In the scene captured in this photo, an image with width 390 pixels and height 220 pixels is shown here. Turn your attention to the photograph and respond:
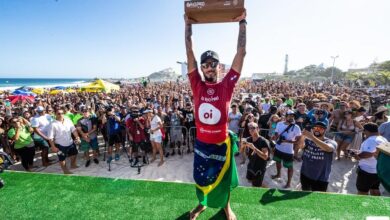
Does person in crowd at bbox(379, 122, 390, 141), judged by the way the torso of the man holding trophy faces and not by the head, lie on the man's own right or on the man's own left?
on the man's own left

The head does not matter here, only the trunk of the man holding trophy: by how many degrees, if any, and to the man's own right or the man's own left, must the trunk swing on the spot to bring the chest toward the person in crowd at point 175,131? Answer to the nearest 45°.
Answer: approximately 180°

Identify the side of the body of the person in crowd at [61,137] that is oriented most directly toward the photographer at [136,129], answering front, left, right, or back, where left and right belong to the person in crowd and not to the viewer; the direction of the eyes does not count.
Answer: left

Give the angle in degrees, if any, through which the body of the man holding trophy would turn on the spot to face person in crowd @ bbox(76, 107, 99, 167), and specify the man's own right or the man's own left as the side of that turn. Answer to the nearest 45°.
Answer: approximately 135° to the man's own right

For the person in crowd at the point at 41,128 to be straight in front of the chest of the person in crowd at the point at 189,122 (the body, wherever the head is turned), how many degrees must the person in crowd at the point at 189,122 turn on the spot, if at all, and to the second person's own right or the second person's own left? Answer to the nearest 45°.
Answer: approximately 45° to the second person's own right

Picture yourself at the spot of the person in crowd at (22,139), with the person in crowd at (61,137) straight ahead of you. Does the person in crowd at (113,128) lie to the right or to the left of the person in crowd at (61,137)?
left

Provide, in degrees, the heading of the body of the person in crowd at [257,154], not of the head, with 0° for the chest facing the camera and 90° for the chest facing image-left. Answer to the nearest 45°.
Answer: approximately 45°
